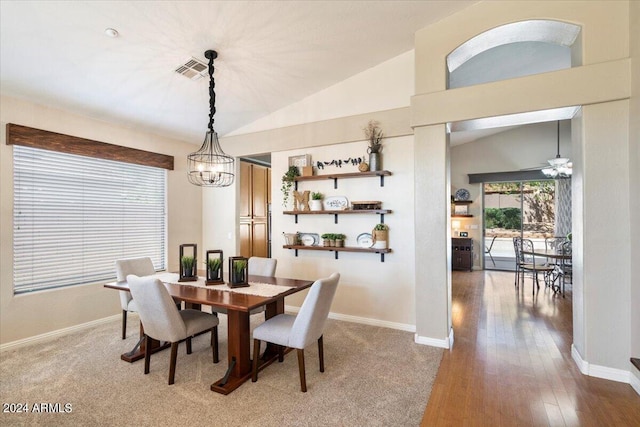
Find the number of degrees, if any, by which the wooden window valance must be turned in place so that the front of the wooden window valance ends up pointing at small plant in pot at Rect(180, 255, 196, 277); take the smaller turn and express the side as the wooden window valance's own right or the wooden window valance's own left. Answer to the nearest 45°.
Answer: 0° — it already faces it

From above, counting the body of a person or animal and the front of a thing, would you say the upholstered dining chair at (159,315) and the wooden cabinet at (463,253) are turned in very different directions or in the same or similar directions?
very different directions

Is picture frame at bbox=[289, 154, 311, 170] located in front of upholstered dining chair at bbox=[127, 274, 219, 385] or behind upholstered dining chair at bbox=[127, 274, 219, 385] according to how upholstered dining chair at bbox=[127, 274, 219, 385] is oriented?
in front

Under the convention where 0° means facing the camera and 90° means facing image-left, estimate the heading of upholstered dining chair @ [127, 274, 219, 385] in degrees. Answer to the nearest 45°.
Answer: approximately 225°

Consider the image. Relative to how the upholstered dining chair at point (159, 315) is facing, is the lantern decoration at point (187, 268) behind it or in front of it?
in front

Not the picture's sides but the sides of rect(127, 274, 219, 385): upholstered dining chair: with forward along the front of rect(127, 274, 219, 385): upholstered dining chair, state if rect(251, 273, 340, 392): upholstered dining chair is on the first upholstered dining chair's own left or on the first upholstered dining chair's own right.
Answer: on the first upholstered dining chair's own right

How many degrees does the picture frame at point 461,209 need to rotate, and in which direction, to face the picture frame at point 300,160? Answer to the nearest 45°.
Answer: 0° — it already faces it

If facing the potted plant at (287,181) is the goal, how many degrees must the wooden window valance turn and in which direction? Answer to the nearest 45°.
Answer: approximately 45° to its left
